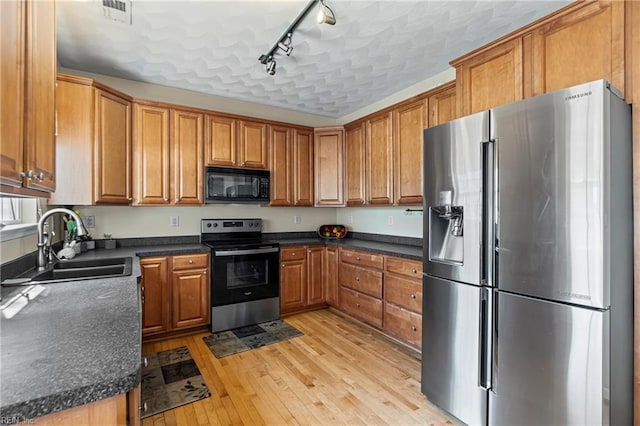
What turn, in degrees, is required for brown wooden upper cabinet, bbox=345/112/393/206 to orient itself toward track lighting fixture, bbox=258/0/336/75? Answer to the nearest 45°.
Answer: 0° — it already faces it

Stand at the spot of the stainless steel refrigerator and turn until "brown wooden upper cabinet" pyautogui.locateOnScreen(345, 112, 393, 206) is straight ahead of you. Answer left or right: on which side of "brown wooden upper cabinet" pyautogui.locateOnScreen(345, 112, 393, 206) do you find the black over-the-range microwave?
left

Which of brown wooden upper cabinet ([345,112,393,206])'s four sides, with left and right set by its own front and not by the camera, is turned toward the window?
front

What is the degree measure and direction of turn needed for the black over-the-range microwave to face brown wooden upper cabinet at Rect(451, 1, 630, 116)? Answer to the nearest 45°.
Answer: approximately 45° to its left

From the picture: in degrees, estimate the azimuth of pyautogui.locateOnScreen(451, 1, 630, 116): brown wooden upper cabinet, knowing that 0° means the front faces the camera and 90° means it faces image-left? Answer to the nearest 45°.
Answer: approximately 45°

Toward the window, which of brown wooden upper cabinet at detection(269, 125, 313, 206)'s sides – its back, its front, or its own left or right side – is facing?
right

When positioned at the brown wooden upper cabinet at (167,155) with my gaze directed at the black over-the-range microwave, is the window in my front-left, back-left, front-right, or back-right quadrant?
back-right

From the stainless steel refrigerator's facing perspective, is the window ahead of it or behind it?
ahead

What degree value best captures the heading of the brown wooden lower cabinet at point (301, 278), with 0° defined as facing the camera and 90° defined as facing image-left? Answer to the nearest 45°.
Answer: approximately 315°

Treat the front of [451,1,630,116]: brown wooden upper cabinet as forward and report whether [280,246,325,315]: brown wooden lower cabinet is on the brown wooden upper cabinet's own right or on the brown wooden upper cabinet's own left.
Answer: on the brown wooden upper cabinet's own right
